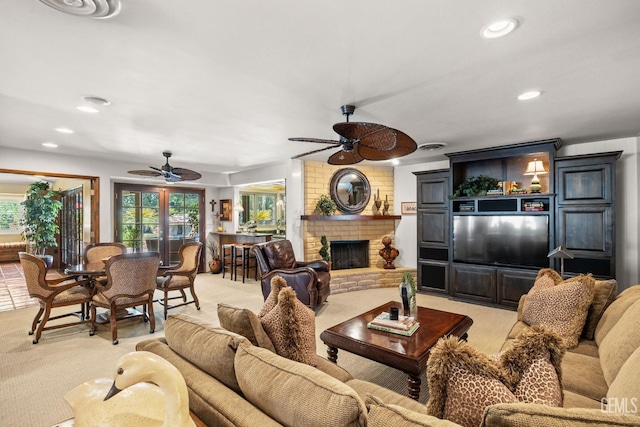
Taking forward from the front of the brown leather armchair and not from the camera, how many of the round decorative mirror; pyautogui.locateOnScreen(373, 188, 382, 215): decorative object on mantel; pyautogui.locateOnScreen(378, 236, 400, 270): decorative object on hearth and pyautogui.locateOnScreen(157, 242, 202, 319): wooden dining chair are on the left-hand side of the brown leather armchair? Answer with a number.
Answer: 3

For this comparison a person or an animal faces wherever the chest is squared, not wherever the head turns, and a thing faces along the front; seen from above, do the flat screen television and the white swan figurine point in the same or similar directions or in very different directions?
very different directions

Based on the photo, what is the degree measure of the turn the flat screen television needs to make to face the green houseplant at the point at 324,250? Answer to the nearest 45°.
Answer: approximately 90° to its right

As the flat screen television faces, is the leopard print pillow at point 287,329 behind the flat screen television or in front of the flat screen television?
in front

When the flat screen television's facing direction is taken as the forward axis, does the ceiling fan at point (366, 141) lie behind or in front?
in front

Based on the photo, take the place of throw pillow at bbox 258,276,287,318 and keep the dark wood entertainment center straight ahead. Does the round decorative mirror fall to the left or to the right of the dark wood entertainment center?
left

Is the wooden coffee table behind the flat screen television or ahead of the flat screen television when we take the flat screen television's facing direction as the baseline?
ahead

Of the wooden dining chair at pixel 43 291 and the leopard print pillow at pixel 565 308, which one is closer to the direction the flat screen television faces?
the leopard print pillow
